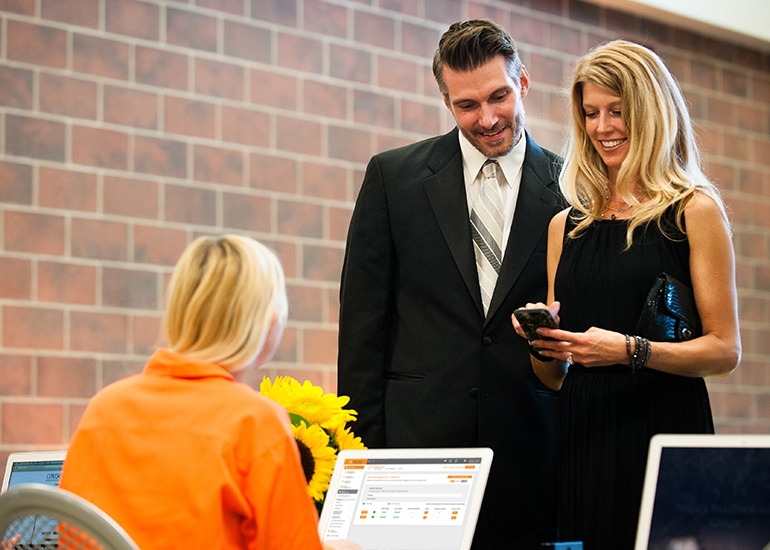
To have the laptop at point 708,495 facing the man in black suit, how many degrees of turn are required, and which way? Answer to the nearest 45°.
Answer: approximately 135° to its right

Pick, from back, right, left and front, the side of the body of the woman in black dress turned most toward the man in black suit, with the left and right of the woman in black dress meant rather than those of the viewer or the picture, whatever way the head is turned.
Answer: right

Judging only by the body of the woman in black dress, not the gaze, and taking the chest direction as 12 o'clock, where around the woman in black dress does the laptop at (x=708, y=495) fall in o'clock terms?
The laptop is roughly at 10 o'clock from the woman in black dress.

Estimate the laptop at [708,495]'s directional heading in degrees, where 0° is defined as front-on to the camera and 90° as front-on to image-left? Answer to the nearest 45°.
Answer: approximately 0°
